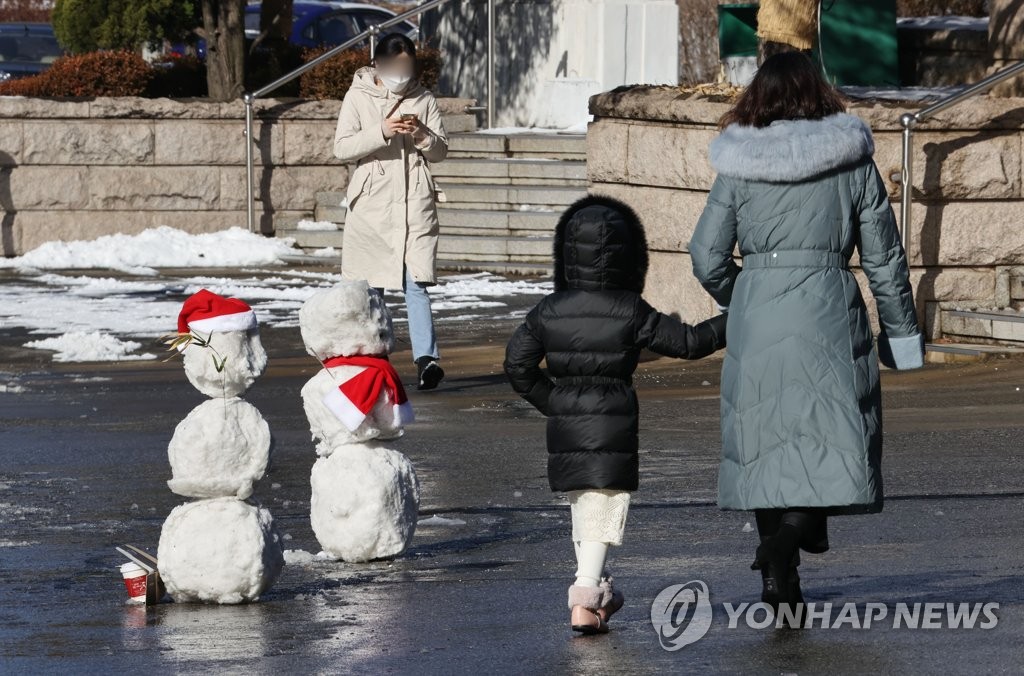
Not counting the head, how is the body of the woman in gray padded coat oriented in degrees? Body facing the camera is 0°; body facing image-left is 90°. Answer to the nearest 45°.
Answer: approximately 180°

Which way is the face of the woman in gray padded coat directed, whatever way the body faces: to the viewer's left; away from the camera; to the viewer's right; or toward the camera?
away from the camera

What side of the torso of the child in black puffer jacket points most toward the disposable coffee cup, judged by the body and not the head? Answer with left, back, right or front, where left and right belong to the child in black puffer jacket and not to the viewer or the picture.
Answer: left

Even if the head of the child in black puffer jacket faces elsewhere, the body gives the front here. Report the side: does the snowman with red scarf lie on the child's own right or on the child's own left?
on the child's own left

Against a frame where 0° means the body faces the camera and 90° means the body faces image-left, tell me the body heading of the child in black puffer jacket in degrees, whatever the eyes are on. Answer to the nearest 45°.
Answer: approximately 180°

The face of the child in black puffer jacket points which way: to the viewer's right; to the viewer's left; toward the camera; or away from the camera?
away from the camera

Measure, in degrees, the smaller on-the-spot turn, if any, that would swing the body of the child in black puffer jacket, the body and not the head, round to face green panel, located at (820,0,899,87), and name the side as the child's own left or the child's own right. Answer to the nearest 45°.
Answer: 0° — they already face it

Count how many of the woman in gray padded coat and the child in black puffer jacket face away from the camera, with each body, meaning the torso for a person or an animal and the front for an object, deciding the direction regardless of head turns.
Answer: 2
